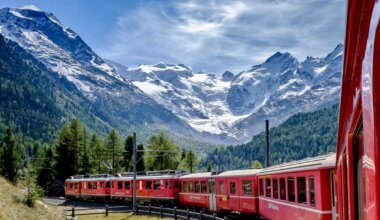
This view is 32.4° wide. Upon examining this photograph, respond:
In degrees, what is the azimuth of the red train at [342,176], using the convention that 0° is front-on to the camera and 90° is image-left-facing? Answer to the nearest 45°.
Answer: approximately 135°
